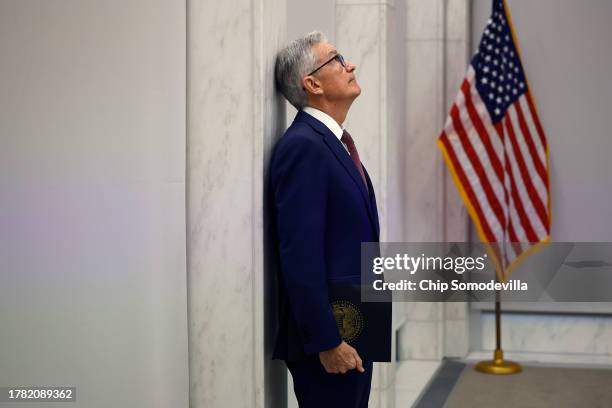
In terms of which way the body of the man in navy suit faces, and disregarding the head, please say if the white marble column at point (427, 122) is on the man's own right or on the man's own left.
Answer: on the man's own left

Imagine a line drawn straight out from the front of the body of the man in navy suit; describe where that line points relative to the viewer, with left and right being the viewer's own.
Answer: facing to the right of the viewer

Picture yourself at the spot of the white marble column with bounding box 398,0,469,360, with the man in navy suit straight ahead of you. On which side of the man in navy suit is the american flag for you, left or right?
left

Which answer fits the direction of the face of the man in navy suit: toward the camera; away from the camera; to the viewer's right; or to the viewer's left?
to the viewer's right

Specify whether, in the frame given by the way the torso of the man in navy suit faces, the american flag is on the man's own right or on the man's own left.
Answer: on the man's own left
